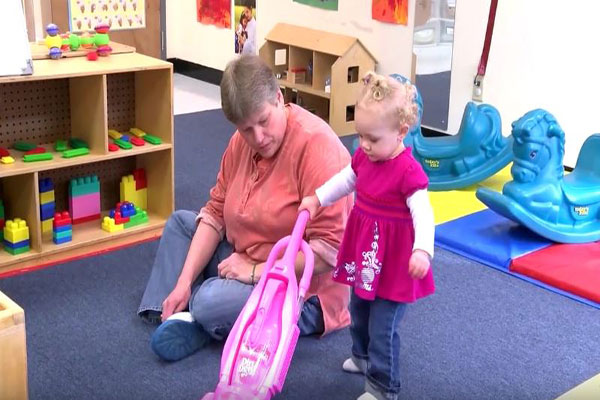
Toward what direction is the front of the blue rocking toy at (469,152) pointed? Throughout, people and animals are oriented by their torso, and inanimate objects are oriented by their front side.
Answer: to the viewer's left

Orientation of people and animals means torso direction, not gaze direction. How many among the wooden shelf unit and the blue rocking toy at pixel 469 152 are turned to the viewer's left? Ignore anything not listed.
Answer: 1

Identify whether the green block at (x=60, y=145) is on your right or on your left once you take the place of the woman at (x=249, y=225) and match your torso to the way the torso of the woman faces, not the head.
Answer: on your right

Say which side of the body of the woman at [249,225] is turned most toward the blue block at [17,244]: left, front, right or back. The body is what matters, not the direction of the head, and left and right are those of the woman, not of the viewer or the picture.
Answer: right

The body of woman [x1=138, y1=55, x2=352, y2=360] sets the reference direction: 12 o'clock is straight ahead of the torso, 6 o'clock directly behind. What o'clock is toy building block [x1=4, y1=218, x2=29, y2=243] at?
The toy building block is roughly at 3 o'clock from the woman.

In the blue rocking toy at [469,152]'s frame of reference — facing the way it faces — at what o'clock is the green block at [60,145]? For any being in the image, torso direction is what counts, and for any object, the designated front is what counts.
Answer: The green block is roughly at 11 o'clock from the blue rocking toy.

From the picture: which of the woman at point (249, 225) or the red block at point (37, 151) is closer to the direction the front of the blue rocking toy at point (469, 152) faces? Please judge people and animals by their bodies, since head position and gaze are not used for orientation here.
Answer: the red block
